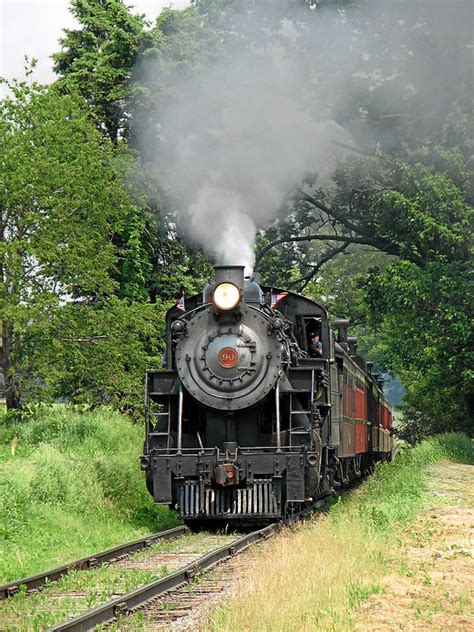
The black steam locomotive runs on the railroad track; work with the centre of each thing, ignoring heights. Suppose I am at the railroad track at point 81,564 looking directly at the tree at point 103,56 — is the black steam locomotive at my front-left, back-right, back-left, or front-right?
front-right

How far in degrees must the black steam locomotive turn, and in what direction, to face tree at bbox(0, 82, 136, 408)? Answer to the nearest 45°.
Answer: approximately 135° to its right

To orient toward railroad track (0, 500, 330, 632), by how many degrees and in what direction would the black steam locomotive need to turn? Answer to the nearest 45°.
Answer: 0° — it already faces it

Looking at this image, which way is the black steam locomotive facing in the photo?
toward the camera
